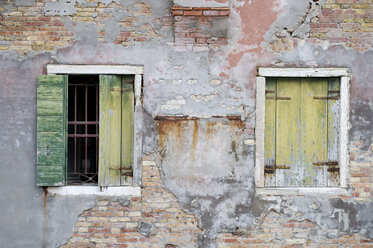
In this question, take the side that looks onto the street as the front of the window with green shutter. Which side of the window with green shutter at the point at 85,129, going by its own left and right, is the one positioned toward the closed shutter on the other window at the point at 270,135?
left

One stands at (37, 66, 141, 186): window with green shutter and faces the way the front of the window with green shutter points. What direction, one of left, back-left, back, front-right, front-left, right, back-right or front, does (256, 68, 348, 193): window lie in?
left

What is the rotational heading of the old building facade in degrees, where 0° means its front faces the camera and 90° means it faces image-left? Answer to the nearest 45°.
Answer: approximately 0°

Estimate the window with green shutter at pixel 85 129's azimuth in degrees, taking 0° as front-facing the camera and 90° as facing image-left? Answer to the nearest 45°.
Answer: approximately 0°
